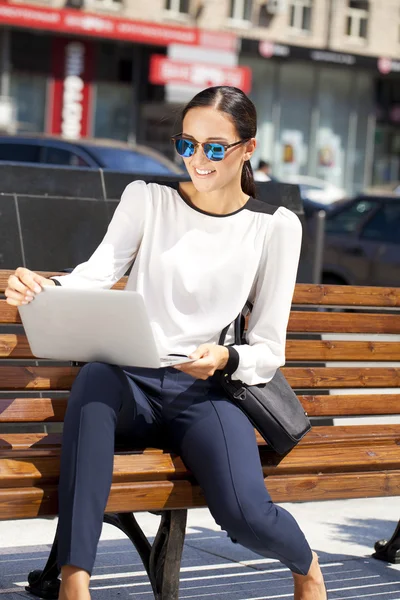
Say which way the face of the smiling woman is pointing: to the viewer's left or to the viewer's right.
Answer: to the viewer's left

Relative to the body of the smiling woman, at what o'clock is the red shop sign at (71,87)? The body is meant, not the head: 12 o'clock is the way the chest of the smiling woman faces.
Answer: The red shop sign is roughly at 6 o'clock from the smiling woman.

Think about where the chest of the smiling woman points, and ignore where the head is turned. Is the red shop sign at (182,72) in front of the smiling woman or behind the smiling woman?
behind

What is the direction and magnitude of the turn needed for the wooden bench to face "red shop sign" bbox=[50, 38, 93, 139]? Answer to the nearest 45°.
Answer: approximately 180°

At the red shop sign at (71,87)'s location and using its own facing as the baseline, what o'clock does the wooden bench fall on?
The wooden bench is roughly at 12 o'clock from the red shop sign.

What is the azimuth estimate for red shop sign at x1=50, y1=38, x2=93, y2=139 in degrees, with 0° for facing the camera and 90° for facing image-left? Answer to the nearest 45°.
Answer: approximately 0°
